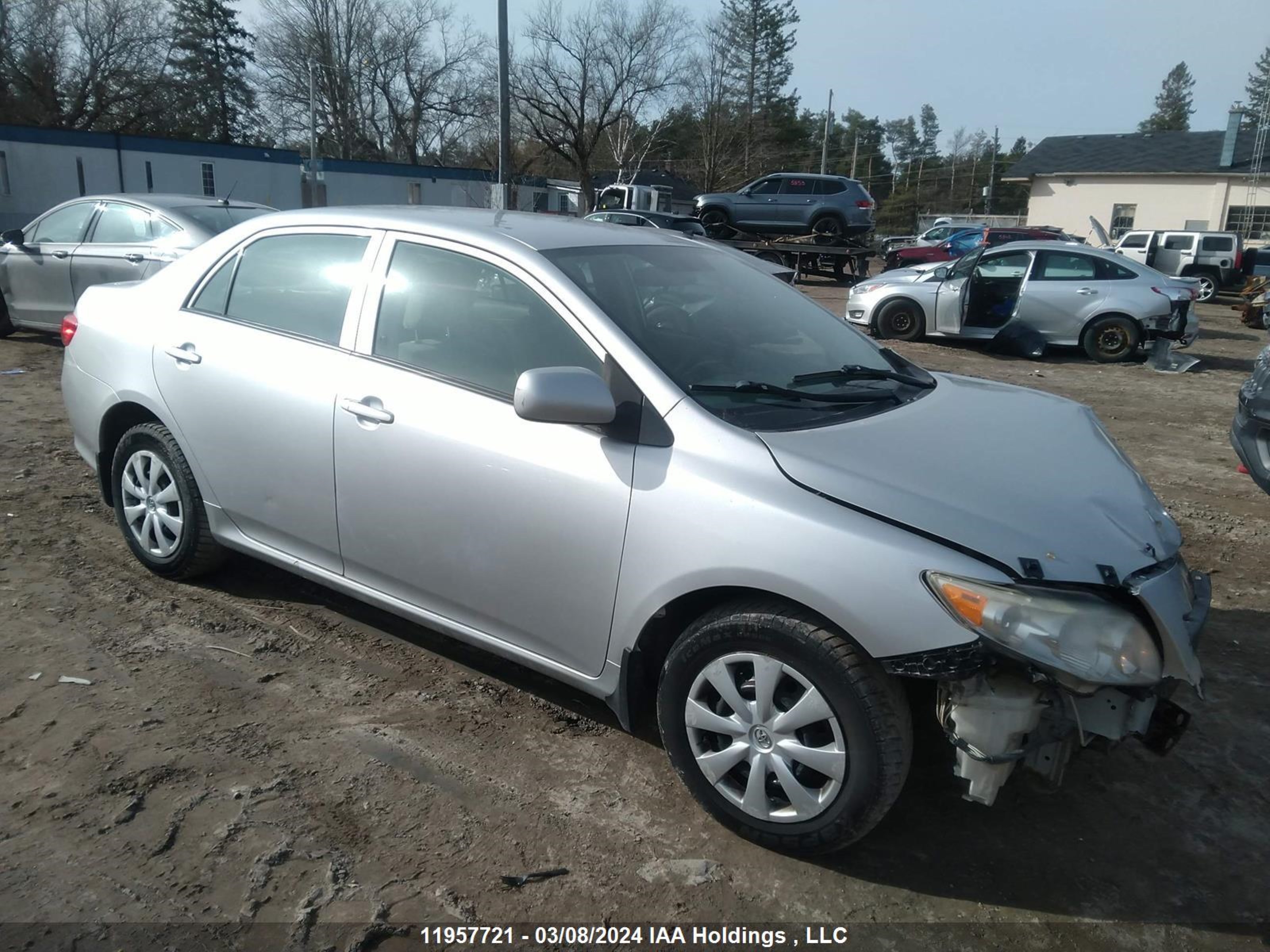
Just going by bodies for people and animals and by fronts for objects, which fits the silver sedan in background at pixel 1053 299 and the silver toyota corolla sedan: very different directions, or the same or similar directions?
very different directions

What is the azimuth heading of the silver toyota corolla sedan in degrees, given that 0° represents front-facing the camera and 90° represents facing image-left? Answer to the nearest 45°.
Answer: approximately 315°

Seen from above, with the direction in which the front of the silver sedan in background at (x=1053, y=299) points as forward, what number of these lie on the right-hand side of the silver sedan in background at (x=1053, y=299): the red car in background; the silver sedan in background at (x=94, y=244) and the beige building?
2

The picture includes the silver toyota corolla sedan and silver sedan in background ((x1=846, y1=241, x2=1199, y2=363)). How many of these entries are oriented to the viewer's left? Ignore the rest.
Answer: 1

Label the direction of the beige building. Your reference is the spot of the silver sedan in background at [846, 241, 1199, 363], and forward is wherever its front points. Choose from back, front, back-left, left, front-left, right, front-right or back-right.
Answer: right

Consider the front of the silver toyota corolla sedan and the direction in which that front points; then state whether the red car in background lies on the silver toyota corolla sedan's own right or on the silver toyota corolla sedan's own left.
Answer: on the silver toyota corolla sedan's own left

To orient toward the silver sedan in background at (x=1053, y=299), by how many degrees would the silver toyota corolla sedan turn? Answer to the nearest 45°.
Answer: approximately 90° to its left

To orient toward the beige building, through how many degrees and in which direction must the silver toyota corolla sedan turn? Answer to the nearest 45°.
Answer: approximately 90° to its left

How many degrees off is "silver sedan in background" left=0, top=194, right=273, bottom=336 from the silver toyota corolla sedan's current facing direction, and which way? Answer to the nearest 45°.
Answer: approximately 180°

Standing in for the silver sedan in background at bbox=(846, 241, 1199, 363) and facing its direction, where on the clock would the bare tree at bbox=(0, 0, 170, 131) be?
The bare tree is roughly at 1 o'clock from the silver sedan in background.

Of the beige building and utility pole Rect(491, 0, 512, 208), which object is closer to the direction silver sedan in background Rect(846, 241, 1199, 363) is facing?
the utility pole

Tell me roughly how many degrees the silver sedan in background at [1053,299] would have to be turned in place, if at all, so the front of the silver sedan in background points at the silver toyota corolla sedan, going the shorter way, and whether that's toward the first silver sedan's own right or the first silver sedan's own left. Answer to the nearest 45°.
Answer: approximately 90° to the first silver sedan's own left

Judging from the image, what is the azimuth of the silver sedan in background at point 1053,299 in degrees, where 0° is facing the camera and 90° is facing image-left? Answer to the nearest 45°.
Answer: approximately 90°
